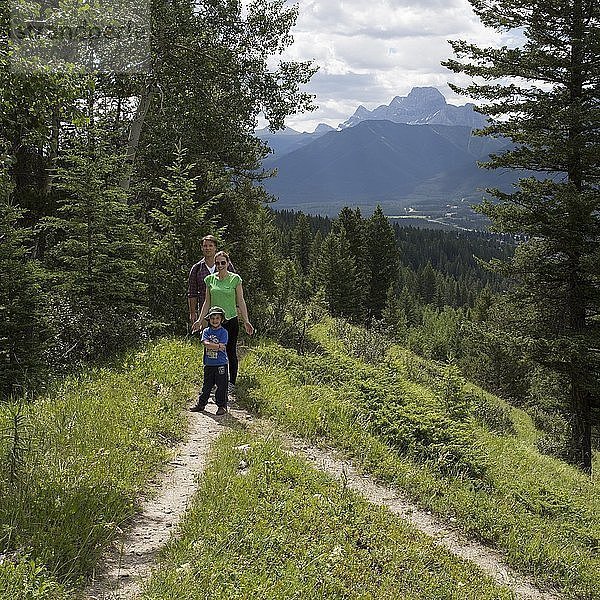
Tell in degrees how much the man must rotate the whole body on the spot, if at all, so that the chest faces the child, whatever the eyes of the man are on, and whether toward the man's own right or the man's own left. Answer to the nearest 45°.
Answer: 0° — they already face them

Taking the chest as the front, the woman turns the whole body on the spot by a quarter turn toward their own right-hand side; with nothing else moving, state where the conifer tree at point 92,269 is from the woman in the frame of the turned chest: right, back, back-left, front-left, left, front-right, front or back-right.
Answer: front-right

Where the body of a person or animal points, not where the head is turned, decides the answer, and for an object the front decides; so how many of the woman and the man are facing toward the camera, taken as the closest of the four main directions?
2

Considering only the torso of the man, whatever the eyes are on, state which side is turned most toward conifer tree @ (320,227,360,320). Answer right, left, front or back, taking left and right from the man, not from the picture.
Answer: back

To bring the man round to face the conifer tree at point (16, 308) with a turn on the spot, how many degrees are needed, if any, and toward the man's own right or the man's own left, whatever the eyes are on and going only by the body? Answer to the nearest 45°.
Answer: approximately 90° to the man's own right

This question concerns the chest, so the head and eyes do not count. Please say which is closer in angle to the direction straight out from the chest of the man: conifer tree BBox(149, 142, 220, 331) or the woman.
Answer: the woman

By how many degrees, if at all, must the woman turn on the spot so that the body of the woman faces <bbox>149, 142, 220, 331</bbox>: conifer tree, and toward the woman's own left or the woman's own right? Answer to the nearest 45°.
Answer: approximately 180°

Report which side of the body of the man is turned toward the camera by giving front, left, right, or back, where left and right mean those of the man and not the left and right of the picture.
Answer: front
